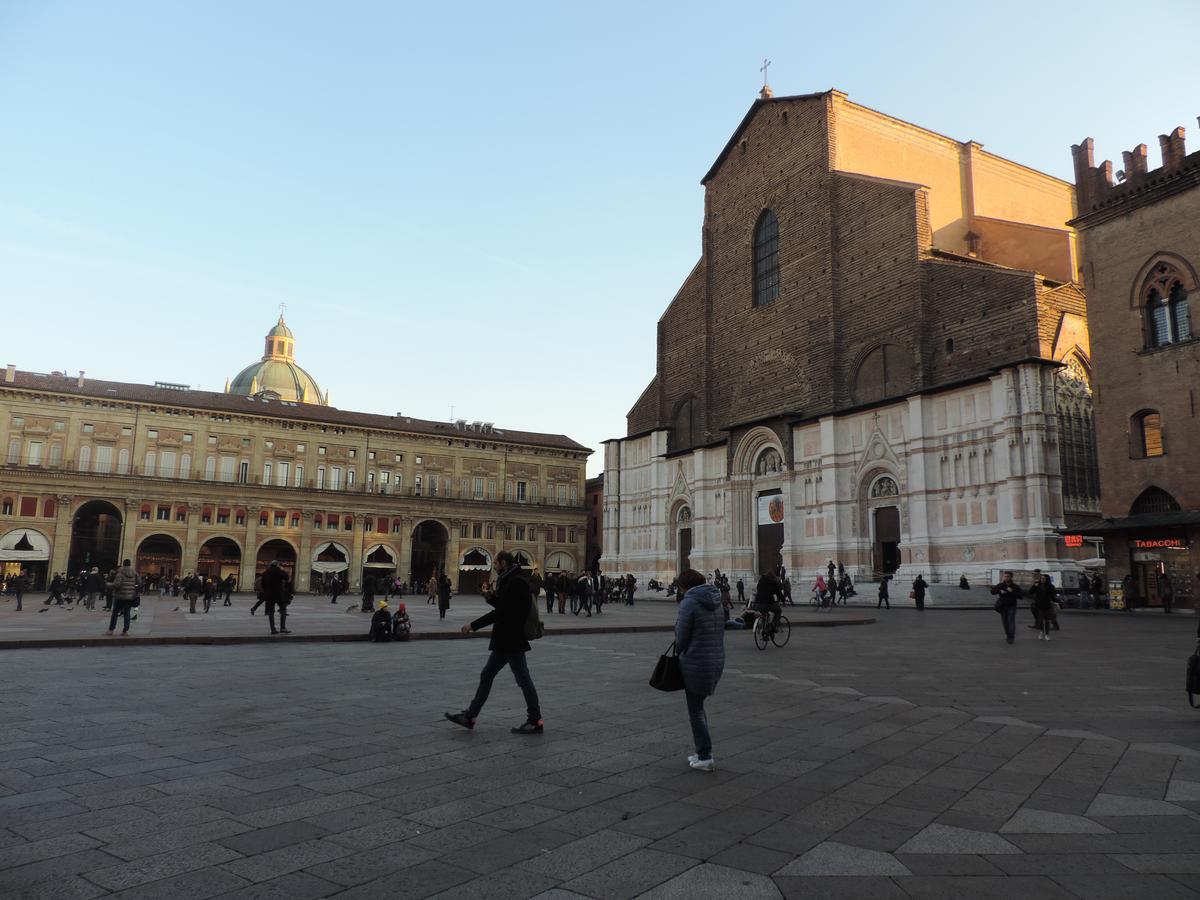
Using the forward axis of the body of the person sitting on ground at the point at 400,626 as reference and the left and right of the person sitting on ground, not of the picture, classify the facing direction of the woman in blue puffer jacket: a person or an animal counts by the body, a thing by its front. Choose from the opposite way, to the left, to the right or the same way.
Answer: the opposite way

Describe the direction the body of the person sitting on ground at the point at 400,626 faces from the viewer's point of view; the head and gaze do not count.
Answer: toward the camera

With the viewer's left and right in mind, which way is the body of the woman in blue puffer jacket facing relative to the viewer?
facing away from the viewer and to the left of the viewer

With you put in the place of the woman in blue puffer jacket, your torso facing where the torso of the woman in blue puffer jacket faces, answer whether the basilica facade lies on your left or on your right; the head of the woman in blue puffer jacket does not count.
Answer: on your right

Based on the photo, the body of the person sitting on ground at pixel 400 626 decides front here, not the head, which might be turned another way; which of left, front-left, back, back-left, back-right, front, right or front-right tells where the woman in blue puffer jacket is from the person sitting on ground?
front

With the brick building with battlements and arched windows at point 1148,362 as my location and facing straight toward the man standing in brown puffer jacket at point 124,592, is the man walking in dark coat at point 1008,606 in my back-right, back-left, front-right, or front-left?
front-left

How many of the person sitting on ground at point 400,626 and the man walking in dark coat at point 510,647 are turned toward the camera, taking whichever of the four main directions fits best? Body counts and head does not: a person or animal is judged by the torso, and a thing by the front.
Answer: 1

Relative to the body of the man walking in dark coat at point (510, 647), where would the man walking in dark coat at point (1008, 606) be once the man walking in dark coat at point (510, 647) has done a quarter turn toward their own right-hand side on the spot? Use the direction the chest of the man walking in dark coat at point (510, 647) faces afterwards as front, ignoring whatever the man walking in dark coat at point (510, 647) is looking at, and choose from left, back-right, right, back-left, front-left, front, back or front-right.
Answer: front-right

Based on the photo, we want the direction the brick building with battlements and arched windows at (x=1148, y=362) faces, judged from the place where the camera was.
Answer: facing the viewer and to the left of the viewer

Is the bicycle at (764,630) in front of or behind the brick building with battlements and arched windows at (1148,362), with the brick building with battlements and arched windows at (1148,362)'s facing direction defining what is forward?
in front

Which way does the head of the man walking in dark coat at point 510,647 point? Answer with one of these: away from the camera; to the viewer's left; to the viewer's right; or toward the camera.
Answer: to the viewer's left

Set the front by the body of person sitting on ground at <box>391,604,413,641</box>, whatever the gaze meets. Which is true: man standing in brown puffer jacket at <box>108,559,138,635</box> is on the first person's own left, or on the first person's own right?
on the first person's own right

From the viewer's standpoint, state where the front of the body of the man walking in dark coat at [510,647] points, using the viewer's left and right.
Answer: facing to the left of the viewer
